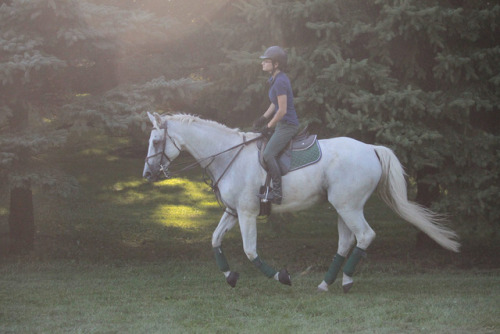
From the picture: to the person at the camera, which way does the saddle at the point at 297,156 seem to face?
facing to the left of the viewer

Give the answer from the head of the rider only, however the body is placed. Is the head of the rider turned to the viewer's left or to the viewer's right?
to the viewer's left

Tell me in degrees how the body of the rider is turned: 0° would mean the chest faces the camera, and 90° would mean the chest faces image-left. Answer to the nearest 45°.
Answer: approximately 90°

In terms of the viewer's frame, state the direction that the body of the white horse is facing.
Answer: to the viewer's left
